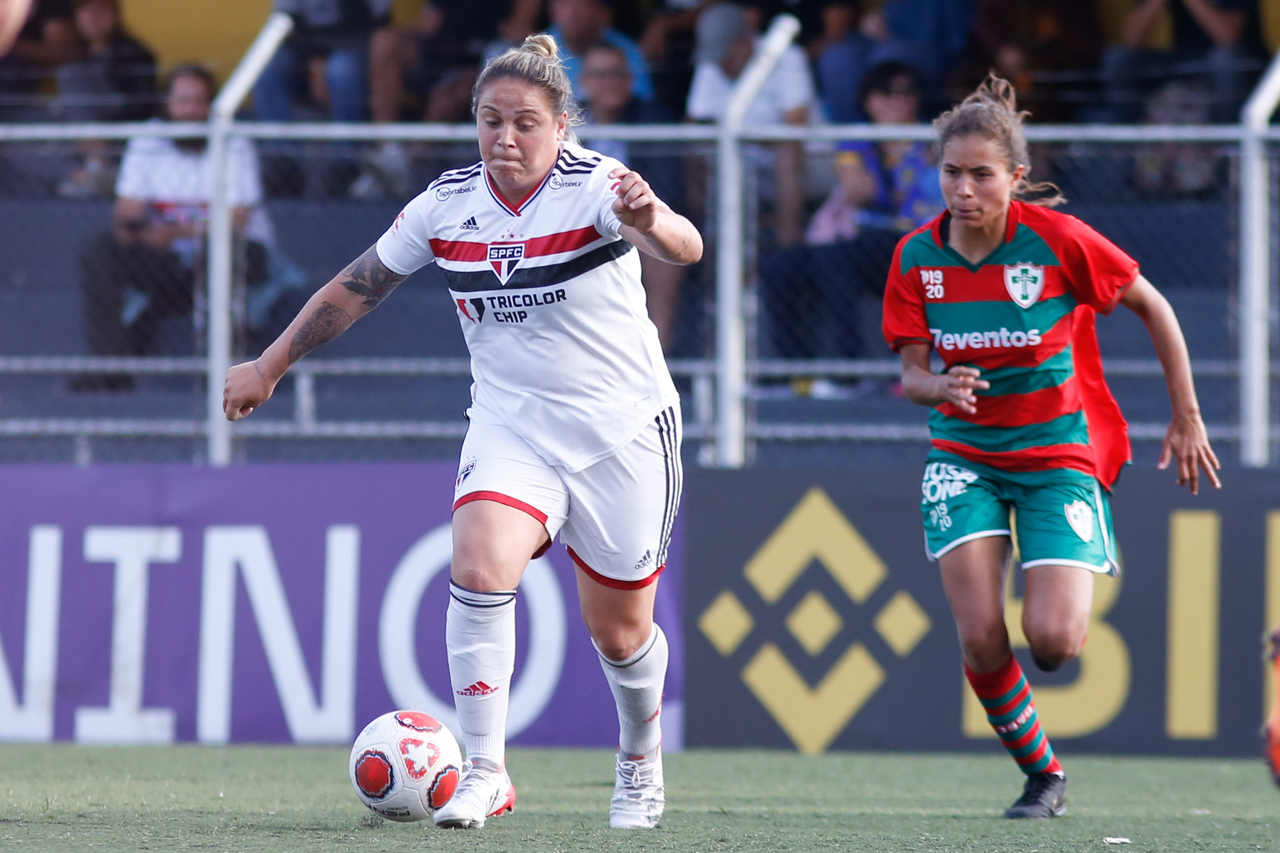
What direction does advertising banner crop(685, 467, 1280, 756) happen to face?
toward the camera

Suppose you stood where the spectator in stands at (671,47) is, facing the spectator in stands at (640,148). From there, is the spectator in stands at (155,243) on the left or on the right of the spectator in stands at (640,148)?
right

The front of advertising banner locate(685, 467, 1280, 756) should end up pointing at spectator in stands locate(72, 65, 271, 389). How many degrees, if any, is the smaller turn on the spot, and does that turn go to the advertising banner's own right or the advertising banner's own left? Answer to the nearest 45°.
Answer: approximately 90° to the advertising banner's own right

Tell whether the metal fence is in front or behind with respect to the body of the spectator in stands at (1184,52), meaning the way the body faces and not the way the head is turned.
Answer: in front

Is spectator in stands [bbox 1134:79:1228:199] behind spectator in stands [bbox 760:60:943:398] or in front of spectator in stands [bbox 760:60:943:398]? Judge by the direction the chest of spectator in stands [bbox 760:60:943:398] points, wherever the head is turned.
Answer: behind

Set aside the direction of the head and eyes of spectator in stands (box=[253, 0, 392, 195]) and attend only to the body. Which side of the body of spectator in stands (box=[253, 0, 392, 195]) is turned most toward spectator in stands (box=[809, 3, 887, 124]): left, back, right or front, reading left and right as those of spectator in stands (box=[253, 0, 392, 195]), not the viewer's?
left

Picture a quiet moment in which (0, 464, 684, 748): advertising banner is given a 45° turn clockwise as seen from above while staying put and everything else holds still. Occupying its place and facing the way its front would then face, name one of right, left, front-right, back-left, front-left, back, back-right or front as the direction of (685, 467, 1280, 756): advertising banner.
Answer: back-left

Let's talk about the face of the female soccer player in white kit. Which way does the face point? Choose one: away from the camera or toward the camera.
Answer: toward the camera

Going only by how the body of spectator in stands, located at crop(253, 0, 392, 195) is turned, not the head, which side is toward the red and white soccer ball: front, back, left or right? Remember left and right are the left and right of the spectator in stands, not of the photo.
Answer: front

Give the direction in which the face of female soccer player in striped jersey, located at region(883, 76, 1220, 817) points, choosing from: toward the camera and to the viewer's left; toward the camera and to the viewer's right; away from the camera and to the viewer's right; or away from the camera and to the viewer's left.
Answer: toward the camera and to the viewer's left

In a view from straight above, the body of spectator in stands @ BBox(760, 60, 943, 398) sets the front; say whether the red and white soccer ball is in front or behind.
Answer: in front

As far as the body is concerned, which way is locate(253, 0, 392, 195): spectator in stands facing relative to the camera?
toward the camera

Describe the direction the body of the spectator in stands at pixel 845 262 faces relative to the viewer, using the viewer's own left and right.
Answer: facing the viewer and to the left of the viewer

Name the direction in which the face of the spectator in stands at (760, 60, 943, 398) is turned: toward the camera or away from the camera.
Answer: toward the camera

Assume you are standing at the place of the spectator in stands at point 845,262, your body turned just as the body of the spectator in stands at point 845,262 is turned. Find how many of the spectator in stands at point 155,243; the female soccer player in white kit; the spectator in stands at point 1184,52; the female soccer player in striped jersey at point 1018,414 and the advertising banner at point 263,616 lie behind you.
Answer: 1

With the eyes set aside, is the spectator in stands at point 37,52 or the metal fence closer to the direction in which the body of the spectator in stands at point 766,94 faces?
the metal fence

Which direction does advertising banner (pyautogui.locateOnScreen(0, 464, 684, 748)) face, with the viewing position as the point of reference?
facing the viewer
